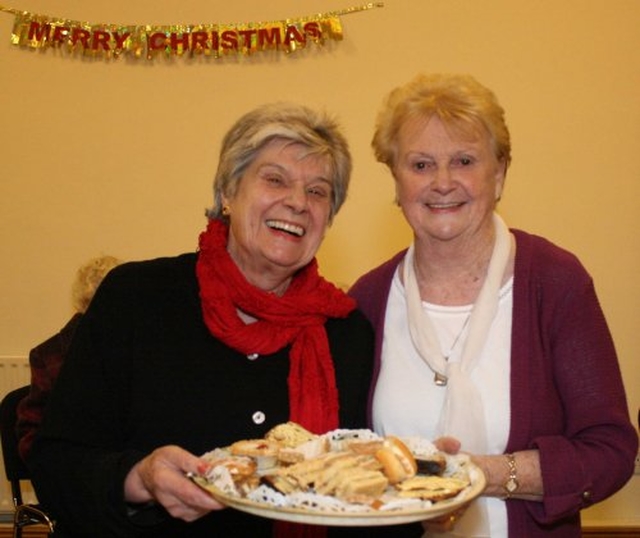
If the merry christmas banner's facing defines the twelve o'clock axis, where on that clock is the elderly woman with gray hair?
The elderly woman with gray hair is roughly at 12 o'clock from the merry christmas banner.

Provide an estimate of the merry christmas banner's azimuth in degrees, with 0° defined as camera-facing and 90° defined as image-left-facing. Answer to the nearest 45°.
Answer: approximately 0°

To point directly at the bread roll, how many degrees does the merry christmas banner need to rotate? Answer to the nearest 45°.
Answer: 0° — it already faces it
